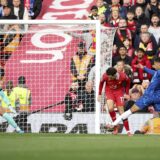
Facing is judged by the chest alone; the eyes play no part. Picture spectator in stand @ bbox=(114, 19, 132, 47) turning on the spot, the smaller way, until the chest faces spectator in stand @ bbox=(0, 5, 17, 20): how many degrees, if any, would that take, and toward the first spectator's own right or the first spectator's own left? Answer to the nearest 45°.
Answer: approximately 90° to the first spectator's own right

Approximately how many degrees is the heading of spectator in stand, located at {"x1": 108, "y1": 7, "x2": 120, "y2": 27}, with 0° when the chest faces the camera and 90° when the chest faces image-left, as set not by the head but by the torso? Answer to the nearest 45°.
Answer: approximately 0°

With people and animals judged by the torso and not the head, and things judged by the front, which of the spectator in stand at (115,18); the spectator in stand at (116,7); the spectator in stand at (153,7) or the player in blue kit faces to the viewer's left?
the player in blue kit

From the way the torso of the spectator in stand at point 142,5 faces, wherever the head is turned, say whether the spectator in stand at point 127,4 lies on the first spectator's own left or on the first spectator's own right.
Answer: on the first spectator's own right

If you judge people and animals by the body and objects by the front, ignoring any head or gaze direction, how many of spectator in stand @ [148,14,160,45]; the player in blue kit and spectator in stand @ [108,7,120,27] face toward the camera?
2

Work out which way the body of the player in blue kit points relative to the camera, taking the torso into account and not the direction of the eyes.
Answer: to the viewer's left

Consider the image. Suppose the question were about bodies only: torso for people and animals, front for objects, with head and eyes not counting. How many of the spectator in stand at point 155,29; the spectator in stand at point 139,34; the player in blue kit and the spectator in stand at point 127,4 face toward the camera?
3

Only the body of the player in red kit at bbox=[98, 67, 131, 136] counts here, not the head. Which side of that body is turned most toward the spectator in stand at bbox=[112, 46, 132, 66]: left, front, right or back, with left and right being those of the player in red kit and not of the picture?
back

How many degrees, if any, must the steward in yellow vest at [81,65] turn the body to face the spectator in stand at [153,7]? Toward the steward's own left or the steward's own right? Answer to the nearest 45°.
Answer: approximately 135° to the steward's own left

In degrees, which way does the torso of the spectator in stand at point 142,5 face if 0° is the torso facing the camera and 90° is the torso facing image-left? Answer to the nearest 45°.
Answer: approximately 0°
